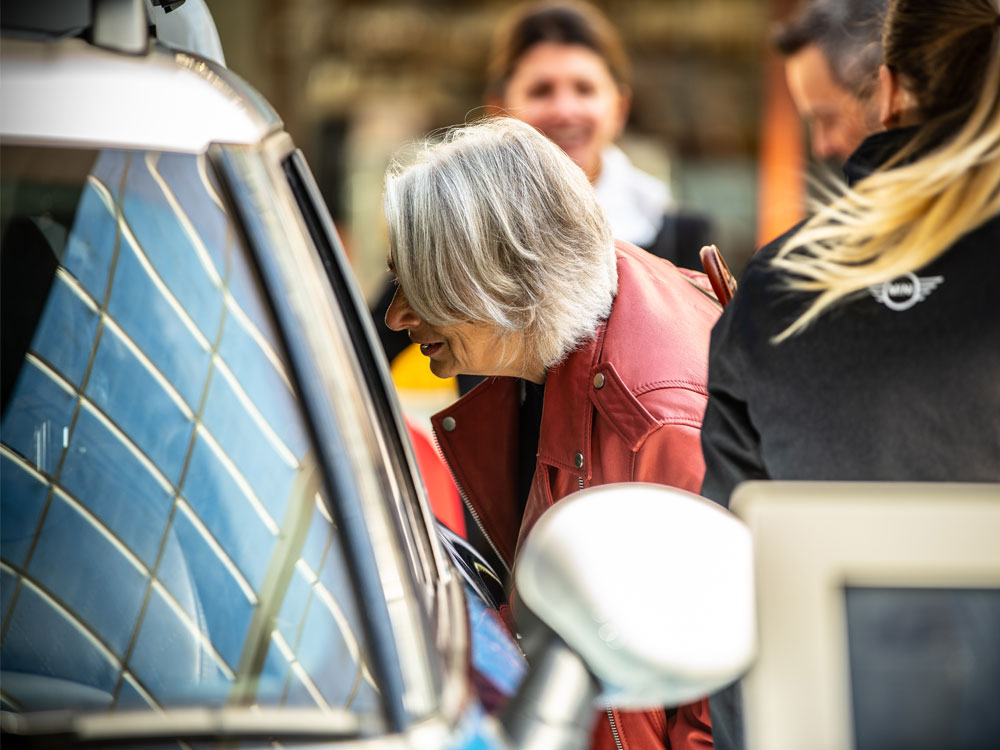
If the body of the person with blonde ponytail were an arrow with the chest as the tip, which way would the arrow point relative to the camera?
away from the camera

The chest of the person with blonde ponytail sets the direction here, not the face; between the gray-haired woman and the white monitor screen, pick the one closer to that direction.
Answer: the gray-haired woman

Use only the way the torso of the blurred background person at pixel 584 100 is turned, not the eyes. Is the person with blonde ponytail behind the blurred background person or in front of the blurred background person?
in front

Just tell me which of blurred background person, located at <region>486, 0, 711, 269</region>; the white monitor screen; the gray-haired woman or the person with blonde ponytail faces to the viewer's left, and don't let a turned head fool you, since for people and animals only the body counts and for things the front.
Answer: the gray-haired woman

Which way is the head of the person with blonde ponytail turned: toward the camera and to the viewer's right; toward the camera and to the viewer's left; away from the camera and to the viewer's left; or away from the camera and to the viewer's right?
away from the camera and to the viewer's left

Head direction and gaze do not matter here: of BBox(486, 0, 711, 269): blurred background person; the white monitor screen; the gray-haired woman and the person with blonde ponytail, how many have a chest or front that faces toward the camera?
2

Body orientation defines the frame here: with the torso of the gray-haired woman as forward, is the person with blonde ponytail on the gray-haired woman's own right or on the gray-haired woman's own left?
on the gray-haired woman's own left

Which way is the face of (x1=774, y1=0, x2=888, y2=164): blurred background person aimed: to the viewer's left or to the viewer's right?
to the viewer's left

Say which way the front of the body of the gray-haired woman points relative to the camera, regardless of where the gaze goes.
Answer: to the viewer's left

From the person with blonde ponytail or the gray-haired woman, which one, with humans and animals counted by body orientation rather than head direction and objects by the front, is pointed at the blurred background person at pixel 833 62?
the person with blonde ponytail

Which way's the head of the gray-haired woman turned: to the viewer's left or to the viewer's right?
to the viewer's left

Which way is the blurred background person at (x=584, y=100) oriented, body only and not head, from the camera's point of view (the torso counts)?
toward the camera

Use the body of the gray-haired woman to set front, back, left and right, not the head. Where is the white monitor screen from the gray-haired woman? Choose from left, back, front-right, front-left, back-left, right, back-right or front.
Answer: left
